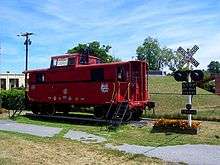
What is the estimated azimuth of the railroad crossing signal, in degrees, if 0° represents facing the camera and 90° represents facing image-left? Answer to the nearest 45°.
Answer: approximately 0°

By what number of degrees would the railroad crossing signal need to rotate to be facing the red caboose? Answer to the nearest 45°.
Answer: approximately 135° to its right

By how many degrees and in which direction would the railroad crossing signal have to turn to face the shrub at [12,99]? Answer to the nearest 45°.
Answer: approximately 135° to its right

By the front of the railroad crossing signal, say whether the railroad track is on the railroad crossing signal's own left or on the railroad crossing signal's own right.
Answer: on the railroad crossing signal's own right
